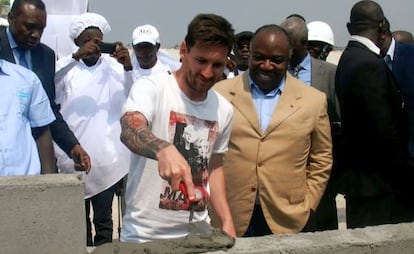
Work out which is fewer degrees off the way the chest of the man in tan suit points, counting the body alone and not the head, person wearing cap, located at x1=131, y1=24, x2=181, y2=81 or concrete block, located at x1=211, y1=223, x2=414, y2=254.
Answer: the concrete block

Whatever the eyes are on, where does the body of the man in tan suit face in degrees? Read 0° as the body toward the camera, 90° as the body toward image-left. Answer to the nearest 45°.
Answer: approximately 0°

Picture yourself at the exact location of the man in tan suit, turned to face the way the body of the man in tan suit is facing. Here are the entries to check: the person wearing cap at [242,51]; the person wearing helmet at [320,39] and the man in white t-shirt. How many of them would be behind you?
2

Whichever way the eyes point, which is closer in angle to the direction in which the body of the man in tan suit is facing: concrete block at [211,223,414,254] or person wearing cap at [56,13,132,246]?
the concrete block

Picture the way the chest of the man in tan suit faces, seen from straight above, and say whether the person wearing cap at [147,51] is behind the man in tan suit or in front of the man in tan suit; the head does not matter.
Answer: behind

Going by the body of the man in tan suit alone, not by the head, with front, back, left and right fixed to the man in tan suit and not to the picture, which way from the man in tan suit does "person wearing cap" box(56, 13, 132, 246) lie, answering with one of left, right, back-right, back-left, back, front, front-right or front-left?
back-right

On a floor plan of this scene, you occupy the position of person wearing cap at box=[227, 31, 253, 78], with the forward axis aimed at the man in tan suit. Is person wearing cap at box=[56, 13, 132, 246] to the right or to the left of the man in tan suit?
right

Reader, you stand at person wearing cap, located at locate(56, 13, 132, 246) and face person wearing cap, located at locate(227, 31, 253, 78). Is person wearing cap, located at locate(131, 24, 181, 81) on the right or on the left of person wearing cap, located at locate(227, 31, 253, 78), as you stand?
left

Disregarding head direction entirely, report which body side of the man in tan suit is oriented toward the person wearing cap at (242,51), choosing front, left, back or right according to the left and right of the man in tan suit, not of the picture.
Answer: back
